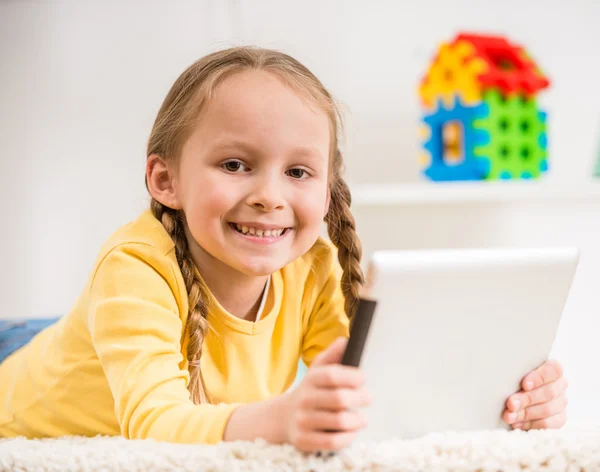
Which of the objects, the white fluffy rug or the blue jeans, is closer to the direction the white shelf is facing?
the white fluffy rug

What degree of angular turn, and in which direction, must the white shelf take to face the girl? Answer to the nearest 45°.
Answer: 0° — it already faces them

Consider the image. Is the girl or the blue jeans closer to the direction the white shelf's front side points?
the girl

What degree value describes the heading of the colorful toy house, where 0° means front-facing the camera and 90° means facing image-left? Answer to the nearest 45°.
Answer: approximately 45°

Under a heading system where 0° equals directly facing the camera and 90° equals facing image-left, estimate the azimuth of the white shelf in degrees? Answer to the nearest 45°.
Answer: approximately 0°

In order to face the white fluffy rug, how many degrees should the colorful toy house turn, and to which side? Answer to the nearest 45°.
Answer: approximately 45° to its left

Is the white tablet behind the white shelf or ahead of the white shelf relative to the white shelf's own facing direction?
ahead

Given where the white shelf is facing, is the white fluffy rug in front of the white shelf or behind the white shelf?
in front

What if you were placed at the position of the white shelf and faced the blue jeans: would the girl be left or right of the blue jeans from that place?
left

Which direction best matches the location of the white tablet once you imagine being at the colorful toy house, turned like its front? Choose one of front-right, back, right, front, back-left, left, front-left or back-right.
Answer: front-left

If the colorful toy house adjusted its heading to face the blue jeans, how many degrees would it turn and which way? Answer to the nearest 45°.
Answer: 0° — it already faces it
